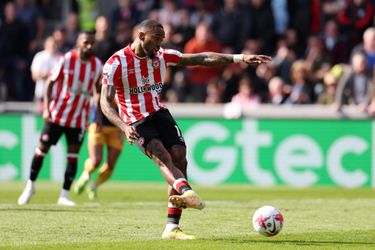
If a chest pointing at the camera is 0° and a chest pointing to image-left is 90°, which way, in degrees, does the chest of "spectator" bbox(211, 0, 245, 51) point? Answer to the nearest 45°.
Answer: approximately 0°

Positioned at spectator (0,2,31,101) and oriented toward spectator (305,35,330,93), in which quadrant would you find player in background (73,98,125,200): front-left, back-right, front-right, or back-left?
front-right

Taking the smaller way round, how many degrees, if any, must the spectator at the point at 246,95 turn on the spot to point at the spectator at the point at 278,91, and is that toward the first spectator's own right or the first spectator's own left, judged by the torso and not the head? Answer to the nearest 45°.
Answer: approximately 90° to the first spectator's own left

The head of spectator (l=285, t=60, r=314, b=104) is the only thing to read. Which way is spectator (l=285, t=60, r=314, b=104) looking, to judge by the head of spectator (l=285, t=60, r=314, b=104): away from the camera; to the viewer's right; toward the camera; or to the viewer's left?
toward the camera

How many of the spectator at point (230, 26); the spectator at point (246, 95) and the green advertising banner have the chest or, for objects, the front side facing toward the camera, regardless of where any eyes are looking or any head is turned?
3

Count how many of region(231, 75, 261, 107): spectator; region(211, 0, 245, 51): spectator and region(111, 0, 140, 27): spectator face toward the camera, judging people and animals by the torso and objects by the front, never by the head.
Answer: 3

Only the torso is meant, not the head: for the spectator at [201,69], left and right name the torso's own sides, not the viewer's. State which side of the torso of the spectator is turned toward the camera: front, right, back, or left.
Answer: front

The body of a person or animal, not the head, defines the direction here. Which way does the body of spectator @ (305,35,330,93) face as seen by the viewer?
toward the camera

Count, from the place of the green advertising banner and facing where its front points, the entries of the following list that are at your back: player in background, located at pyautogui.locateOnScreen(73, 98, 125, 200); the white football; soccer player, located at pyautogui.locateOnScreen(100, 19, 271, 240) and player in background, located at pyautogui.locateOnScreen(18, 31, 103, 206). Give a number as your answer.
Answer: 0

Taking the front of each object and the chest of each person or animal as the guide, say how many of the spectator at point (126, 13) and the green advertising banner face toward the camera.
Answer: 2

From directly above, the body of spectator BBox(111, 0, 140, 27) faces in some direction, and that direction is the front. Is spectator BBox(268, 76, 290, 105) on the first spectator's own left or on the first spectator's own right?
on the first spectator's own left

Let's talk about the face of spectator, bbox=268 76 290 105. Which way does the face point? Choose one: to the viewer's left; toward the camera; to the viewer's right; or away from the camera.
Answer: toward the camera

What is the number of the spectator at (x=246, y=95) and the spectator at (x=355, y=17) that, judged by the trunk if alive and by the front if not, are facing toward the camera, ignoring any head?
2

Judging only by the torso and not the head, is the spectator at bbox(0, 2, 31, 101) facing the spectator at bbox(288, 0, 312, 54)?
no

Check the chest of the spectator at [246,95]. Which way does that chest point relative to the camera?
toward the camera

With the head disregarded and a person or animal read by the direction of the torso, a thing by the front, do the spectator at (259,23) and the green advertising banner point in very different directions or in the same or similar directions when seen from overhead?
same or similar directions
